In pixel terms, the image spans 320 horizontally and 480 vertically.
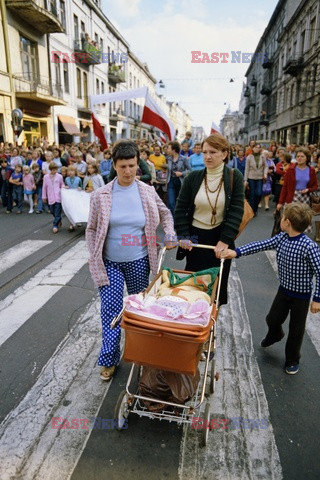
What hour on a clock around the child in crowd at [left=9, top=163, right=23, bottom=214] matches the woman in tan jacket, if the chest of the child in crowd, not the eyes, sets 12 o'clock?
The woman in tan jacket is roughly at 10 o'clock from the child in crowd.

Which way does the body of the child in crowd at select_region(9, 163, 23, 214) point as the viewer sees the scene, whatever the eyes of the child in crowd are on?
toward the camera

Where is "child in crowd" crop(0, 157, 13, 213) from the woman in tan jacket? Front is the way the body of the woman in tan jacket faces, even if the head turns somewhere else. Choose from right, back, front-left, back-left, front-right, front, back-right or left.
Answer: right

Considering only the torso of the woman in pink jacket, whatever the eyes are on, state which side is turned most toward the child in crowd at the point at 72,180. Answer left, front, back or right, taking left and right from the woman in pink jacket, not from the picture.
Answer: back

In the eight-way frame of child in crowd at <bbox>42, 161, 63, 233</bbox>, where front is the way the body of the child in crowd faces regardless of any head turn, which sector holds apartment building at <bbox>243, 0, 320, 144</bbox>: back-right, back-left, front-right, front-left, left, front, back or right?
back-left

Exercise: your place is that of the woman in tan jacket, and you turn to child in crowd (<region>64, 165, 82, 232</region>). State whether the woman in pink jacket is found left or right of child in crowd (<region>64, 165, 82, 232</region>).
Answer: left

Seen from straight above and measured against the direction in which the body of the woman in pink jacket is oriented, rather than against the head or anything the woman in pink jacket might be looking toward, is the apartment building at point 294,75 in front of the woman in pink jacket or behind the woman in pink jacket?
behind

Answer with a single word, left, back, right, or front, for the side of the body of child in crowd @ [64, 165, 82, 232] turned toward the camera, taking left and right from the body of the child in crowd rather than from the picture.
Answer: front

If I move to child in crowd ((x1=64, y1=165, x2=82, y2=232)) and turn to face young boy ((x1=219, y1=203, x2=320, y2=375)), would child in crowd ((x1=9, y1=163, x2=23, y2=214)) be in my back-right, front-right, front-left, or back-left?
back-right

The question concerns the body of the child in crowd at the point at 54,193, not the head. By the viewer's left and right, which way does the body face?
facing the viewer

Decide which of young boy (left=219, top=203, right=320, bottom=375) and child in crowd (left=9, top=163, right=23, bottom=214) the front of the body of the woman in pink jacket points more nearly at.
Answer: the young boy

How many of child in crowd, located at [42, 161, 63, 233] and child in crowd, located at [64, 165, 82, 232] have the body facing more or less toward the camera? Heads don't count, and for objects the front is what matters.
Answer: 2

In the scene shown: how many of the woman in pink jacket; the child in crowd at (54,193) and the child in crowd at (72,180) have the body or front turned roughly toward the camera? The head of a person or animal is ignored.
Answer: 3

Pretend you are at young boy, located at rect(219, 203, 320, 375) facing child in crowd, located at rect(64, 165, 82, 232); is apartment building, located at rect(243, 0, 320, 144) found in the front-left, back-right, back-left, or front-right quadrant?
front-right
